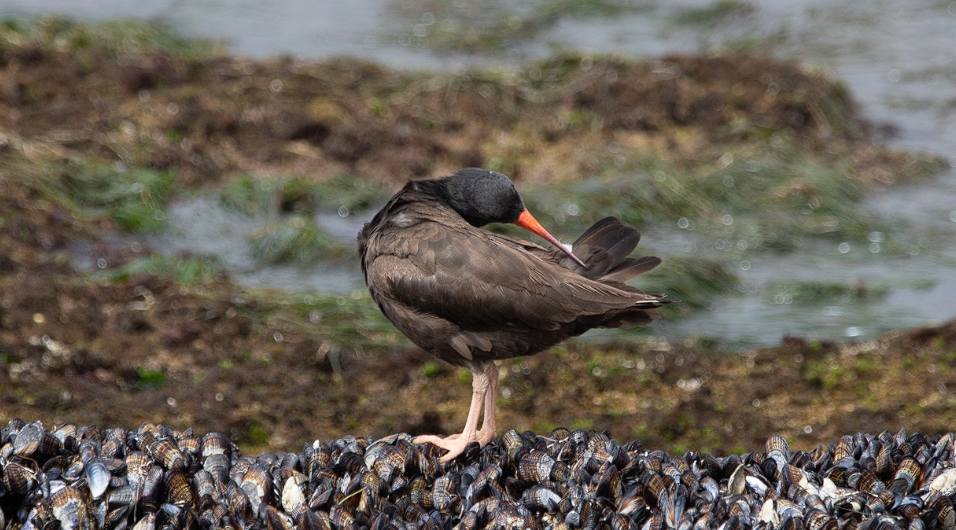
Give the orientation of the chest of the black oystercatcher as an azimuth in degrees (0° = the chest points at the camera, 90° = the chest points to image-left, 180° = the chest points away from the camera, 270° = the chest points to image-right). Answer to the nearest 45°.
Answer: approximately 90°

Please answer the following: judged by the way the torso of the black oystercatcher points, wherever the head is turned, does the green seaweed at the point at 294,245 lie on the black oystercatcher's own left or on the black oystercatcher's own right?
on the black oystercatcher's own right
